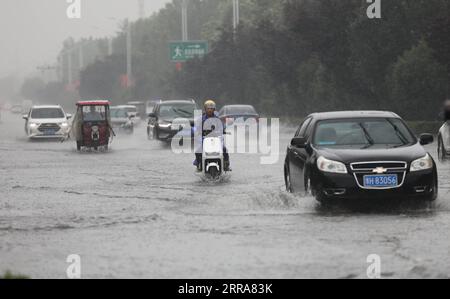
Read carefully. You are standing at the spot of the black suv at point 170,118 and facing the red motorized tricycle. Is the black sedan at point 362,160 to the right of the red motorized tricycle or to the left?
left

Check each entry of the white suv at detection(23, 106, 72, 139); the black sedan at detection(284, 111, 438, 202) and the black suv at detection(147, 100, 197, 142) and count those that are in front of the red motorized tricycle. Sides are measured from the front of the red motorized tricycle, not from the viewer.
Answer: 1

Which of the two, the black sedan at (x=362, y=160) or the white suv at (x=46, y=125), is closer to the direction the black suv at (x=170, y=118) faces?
the black sedan

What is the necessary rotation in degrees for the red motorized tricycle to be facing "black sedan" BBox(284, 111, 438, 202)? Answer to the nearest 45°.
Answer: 0° — it already faces it

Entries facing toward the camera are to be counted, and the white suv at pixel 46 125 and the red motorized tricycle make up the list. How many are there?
2

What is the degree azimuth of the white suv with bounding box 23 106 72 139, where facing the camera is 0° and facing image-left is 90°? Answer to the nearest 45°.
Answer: approximately 0°

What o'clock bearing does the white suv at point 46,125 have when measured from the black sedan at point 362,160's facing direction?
The white suv is roughly at 5 o'clock from the black sedan.

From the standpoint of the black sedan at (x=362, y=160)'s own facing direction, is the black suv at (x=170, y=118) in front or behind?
behind

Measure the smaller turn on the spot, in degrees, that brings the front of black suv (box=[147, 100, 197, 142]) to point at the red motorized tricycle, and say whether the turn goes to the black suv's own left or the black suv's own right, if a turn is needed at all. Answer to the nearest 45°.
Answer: approximately 90° to the black suv's own right

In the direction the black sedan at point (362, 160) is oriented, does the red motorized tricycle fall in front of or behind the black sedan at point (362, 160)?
behind

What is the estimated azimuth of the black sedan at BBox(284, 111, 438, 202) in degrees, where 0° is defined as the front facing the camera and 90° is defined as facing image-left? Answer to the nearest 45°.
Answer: approximately 0°
